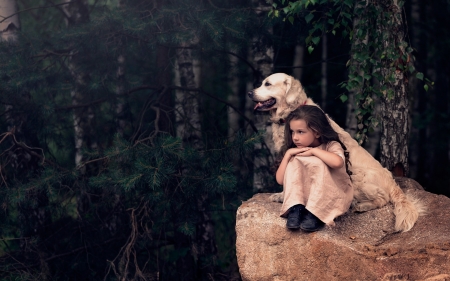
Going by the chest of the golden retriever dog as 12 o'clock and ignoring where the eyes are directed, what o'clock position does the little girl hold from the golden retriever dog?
The little girl is roughly at 10 o'clock from the golden retriever dog.

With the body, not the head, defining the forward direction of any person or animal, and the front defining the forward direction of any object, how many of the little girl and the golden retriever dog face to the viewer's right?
0

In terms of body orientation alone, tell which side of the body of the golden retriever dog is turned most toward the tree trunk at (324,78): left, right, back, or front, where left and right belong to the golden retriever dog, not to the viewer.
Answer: right

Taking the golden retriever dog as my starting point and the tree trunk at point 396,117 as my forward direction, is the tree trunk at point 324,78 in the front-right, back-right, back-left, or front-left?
front-left

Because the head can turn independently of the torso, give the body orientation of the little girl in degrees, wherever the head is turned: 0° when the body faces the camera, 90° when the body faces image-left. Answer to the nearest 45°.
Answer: approximately 45°

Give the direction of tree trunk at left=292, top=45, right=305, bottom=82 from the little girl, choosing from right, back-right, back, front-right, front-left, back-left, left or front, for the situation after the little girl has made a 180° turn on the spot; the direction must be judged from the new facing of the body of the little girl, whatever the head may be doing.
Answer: front-left

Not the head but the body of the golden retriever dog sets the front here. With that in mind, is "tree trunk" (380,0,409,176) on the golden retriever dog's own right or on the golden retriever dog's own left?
on the golden retriever dog's own right

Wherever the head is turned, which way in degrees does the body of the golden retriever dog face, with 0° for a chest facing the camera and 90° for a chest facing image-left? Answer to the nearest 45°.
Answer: approximately 90°

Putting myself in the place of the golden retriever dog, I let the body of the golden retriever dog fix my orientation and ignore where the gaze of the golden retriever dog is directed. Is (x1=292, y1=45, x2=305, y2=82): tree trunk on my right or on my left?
on my right

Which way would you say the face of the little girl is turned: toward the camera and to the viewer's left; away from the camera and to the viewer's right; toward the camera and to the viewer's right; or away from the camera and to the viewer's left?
toward the camera and to the viewer's left

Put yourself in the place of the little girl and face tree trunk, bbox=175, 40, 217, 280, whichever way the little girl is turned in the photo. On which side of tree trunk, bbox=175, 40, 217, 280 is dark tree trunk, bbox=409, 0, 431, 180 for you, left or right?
right
